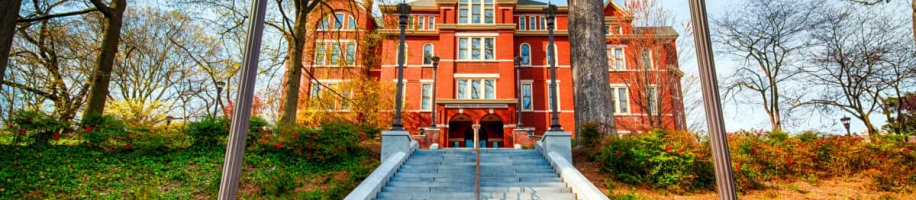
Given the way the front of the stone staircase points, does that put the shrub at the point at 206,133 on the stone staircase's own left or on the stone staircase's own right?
on the stone staircase's own right

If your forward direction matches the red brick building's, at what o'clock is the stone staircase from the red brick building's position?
The stone staircase is roughly at 12 o'clock from the red brick building.

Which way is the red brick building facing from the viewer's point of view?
toward the camera

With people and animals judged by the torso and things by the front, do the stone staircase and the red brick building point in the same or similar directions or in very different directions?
same or similar directions

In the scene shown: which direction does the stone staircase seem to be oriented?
toward the camera

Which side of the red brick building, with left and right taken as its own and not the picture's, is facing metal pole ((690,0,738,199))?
front

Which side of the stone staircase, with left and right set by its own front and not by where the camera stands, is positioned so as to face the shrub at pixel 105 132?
right

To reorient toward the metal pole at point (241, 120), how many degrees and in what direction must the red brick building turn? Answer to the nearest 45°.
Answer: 0° — it already faces it

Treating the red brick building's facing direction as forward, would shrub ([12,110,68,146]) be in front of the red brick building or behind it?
in front

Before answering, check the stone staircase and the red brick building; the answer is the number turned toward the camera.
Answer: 2

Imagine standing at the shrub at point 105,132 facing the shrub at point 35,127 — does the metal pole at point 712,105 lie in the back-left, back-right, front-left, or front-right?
back-left

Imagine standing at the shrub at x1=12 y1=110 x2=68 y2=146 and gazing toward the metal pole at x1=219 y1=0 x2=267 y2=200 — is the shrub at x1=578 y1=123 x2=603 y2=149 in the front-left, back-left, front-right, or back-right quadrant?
front-left
